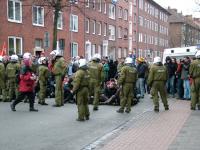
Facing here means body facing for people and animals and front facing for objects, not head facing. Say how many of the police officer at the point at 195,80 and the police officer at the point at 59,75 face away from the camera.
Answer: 1

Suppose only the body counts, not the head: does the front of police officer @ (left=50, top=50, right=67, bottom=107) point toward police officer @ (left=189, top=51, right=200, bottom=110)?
no

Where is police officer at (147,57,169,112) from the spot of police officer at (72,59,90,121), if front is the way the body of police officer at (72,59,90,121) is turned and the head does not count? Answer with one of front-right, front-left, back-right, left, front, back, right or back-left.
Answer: right

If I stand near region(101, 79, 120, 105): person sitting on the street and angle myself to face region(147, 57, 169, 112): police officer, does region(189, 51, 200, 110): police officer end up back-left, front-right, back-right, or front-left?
front-left

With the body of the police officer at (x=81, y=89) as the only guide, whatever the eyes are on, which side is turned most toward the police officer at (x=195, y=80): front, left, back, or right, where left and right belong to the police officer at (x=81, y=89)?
right

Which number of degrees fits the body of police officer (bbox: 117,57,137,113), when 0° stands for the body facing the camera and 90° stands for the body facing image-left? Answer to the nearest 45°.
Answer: approximately 135°

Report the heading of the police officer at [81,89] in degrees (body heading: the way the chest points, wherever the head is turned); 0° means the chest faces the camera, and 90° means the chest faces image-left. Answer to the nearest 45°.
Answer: approximately 135°
